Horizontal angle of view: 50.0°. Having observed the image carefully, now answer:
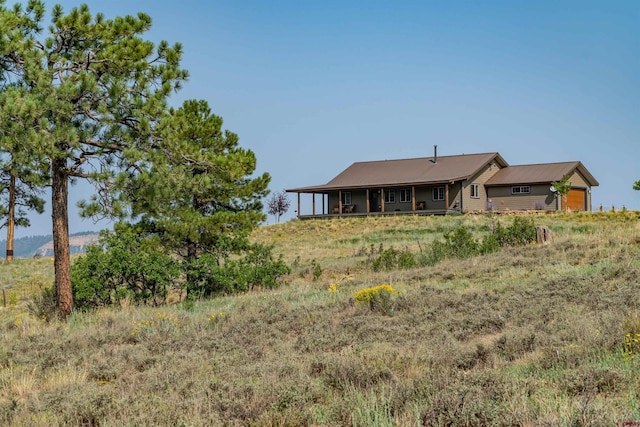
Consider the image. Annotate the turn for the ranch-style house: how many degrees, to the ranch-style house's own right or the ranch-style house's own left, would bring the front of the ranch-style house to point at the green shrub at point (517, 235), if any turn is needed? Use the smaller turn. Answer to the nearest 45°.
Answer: approximately 45° to the ranch-style house's own left

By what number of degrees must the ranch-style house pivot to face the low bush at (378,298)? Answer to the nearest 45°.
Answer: approximately 45° to its left

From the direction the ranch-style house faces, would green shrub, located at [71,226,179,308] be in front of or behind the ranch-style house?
in front

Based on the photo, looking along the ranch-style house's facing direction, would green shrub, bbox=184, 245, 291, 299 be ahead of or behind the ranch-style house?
ahead

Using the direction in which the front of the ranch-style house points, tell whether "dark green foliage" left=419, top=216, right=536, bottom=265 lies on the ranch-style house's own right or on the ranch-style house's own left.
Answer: on the ranch-style house's own left

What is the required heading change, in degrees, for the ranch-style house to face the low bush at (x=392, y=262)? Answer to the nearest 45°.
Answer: approximately 45° to its left

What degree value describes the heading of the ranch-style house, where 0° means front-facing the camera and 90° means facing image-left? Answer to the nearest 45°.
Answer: approximately 45°
